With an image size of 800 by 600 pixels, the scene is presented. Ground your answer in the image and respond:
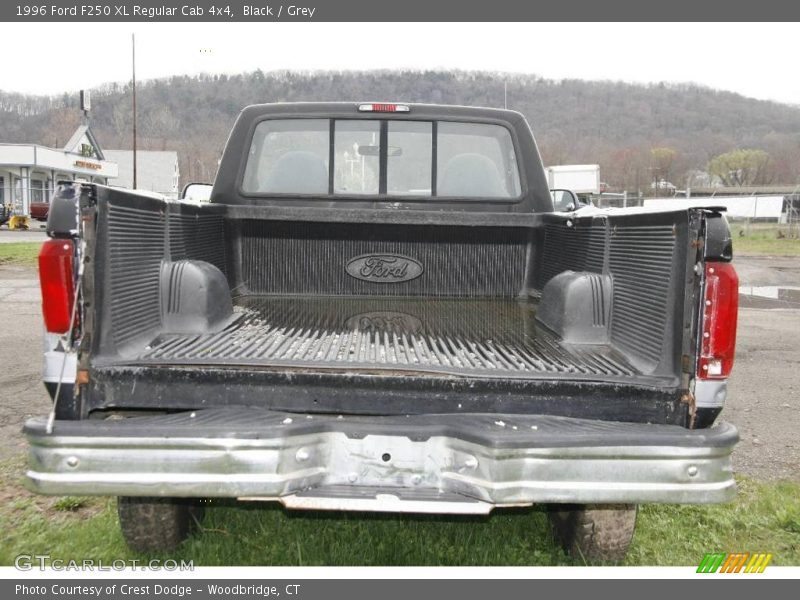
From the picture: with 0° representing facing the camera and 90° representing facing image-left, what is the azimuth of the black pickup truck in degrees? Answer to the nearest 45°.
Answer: approximately 180°

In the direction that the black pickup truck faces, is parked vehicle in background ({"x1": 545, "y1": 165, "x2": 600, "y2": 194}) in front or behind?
in front
